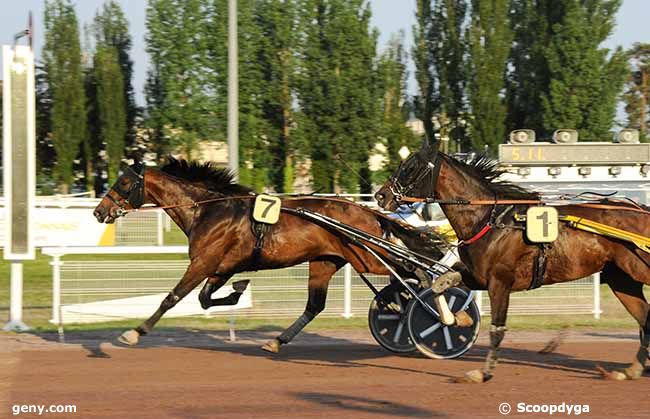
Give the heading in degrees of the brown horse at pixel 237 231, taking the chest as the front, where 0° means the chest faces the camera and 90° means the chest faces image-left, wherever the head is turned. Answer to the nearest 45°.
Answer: approximately 90°

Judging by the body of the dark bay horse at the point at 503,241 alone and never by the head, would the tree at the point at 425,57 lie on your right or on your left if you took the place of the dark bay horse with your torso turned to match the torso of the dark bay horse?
on your right

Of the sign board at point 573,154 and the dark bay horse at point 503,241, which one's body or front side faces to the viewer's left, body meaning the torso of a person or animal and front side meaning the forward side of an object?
the dark bay horse

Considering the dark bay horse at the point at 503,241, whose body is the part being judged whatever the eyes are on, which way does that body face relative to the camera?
to the viewer's left

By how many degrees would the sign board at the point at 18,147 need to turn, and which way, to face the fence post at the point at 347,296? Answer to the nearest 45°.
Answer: approximately 90° to its left

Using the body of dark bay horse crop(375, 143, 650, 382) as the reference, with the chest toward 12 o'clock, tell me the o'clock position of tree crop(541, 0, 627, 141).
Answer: The tree is roughly at 3 o'clock from the dark bay horse.

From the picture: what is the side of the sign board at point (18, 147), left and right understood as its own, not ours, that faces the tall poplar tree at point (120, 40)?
back

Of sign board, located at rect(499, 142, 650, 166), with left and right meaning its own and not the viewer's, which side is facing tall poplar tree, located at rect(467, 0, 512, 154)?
back

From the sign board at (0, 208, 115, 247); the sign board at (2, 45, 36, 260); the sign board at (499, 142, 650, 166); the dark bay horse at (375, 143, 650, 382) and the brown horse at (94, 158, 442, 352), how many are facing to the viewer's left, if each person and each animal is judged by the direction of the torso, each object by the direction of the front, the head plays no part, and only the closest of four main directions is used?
2

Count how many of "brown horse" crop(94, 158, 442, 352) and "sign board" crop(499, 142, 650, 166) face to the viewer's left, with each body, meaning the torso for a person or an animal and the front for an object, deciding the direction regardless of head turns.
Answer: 1

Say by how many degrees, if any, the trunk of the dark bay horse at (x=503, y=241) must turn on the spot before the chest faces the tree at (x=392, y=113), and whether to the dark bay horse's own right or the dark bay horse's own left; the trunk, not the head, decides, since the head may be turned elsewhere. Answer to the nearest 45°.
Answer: approximately 90° to the dark bay horse's own right
